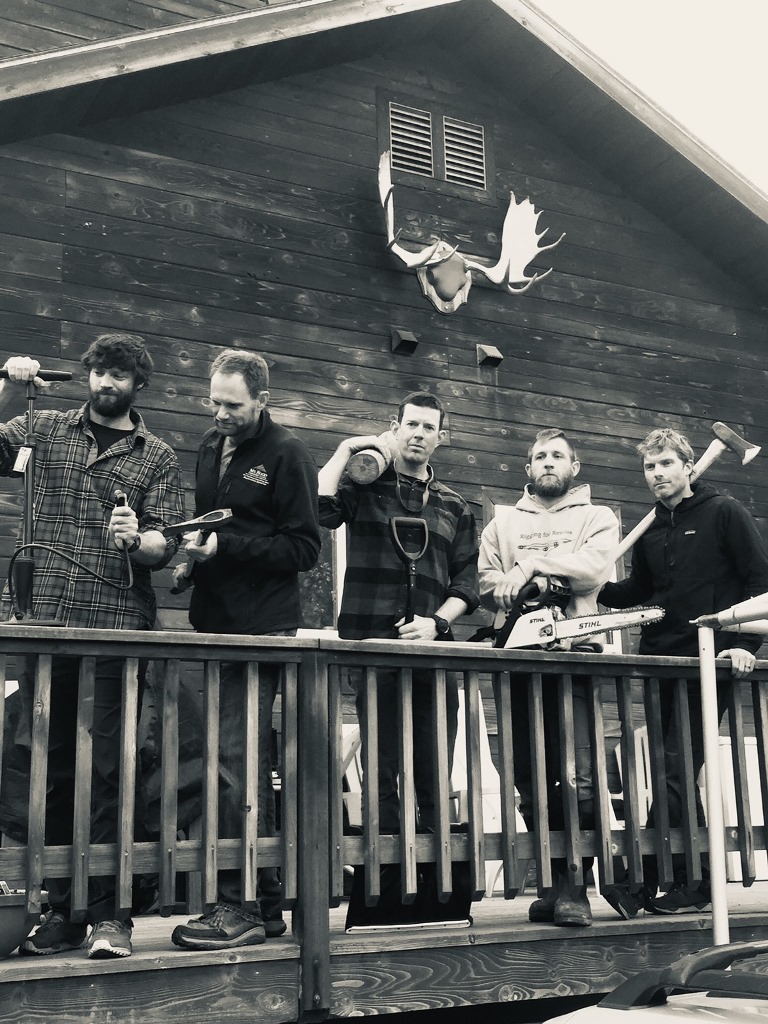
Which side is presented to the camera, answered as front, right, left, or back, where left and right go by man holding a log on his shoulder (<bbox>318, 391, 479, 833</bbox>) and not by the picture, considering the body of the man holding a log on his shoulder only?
front

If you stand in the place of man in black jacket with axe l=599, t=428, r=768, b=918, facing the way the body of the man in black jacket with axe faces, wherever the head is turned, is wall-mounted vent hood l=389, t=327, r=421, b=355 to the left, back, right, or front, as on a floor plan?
right

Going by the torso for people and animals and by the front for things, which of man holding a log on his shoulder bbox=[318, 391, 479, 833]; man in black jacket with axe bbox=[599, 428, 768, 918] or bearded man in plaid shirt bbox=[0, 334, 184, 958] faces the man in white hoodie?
the man in black jacket with axe

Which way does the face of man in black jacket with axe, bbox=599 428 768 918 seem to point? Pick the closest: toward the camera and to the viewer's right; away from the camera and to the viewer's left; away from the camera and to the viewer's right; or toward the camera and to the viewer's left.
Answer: toward the camera and to the viewer's left

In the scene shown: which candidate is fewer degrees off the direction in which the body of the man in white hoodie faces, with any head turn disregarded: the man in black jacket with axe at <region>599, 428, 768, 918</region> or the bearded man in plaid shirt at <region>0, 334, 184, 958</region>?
the bearded man in plaid shirt

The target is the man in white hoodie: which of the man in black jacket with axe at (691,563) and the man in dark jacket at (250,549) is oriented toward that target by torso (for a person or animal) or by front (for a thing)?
the man in black jacket with axe

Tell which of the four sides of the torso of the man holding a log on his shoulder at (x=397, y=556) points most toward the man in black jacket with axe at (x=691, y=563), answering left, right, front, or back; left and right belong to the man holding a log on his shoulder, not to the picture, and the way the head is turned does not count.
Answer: left

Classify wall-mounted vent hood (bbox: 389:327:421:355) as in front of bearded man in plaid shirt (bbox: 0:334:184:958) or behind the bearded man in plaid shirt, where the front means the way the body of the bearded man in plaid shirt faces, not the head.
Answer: behind

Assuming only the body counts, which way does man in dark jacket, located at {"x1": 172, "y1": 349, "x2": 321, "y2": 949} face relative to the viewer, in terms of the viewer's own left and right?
facing the viewer and to the left of the viewer

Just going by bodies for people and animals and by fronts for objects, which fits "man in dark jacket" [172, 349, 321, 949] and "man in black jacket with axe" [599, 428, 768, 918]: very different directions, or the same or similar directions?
same or similar directions

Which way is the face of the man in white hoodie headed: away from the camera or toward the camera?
toward the camera

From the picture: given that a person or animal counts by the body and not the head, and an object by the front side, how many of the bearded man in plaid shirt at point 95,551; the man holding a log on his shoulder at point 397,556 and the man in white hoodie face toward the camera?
3

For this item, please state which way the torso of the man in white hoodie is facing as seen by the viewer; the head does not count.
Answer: toward the camera

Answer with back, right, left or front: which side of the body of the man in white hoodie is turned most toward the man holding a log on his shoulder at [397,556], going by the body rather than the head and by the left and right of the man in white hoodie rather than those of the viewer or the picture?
right
